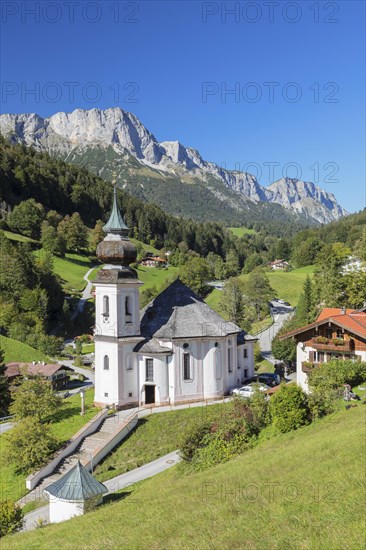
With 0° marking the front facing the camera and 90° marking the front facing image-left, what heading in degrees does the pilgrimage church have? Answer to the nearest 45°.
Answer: approximately 45°

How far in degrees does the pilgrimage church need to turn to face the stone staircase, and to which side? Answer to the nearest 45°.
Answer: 0° — it already faces it

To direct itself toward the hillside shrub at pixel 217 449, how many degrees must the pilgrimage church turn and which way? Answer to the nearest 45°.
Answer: approximately 45° to its left
